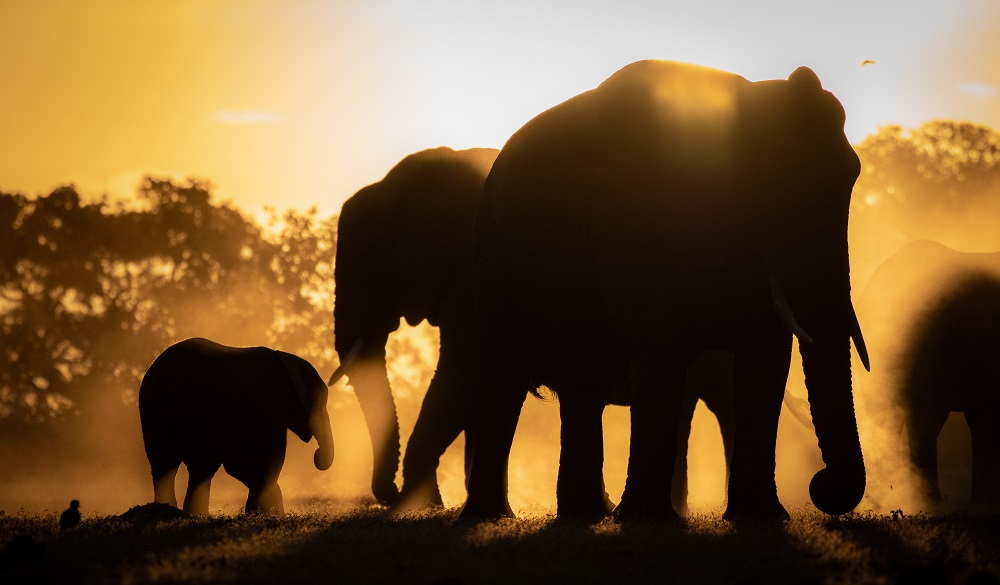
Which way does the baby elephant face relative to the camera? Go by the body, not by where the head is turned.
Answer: to the viewer's right

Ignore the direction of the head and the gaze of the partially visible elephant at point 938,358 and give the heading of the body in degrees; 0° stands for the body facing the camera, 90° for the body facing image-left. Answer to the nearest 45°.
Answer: approximately 270°

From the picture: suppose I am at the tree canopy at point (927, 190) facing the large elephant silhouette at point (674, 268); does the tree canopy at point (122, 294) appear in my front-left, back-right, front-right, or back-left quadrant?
front-right

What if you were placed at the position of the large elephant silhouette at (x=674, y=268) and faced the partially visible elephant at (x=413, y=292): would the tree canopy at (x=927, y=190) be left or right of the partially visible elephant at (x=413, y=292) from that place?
right

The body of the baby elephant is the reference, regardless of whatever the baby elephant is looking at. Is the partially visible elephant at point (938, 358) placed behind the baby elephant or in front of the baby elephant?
in front

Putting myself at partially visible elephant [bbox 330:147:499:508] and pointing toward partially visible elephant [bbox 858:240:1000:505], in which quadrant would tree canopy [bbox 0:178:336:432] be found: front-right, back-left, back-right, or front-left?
back-left

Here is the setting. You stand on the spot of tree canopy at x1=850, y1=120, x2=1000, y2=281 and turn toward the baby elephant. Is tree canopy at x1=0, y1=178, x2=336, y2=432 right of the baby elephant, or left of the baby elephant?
right

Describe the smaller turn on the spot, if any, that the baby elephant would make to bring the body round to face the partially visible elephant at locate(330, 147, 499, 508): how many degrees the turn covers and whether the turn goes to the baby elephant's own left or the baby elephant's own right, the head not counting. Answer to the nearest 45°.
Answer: approximately 45° to the baby elephant's own left

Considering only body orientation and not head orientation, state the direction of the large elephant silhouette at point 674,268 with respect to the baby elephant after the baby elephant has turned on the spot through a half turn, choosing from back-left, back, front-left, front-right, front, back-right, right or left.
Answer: back-left

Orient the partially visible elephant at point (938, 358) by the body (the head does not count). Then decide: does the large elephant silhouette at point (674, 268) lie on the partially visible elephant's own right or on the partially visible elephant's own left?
on the partially visible elephant's own right
